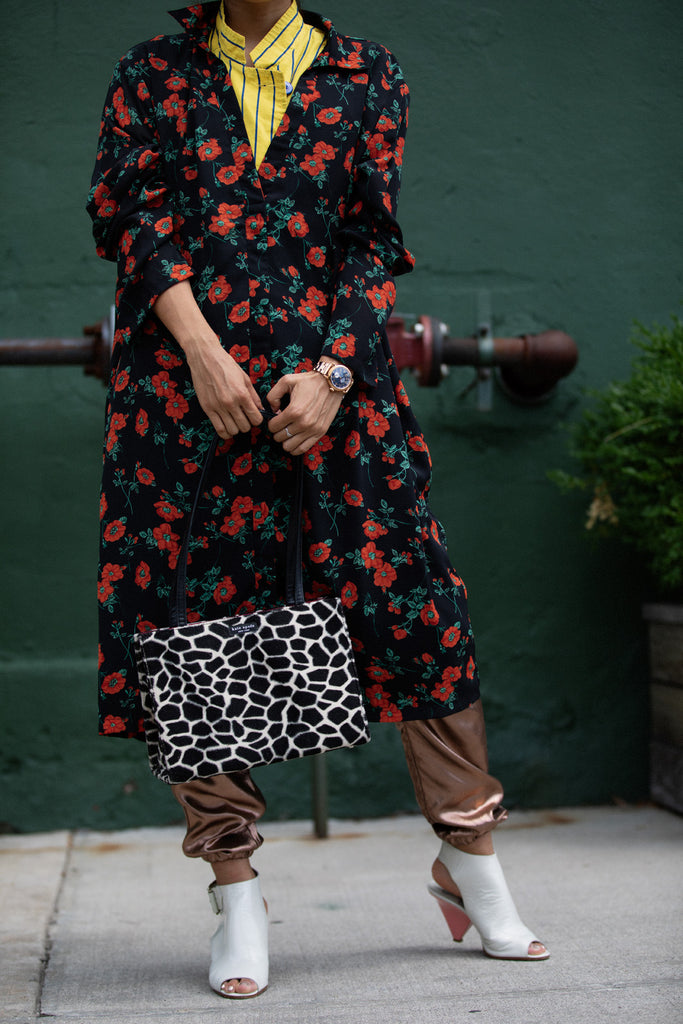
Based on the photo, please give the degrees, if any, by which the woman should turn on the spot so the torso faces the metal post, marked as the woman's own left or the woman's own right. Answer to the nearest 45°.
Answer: approximately 180°

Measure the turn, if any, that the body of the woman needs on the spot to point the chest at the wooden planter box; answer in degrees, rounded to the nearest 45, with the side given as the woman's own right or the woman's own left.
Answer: approximately 135° to the woman's own left

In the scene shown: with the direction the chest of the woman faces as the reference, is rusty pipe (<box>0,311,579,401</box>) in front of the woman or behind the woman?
behind

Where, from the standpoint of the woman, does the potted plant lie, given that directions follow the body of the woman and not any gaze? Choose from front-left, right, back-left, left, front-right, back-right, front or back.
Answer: back-left

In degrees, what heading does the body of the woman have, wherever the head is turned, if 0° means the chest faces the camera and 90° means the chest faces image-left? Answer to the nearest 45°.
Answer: approximately 0°
